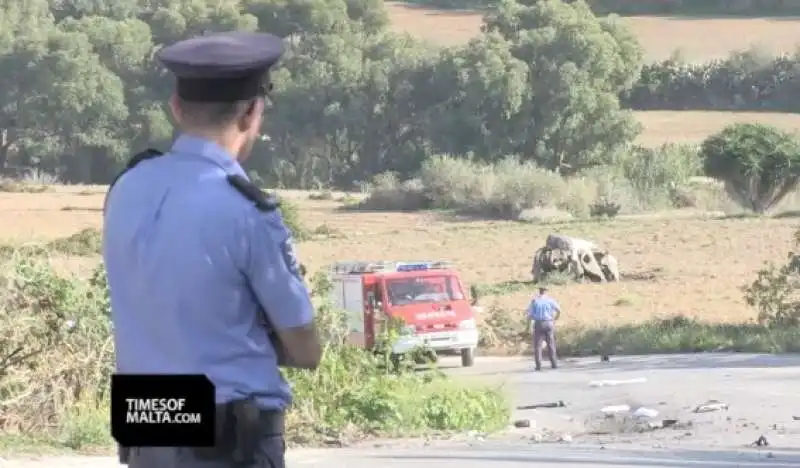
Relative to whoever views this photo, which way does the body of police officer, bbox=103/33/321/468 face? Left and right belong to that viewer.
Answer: facing away from the viewer and to the right of the viewer

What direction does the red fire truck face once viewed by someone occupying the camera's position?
facing the viewer and to the right of the viewer

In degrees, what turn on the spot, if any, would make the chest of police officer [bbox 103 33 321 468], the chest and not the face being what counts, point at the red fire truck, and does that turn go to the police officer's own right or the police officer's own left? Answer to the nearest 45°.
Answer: approximately 45° to the police officer's own left

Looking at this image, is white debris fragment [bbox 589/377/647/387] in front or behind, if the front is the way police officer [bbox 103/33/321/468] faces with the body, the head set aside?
in front

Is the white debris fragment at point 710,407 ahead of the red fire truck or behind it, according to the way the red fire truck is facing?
ahead

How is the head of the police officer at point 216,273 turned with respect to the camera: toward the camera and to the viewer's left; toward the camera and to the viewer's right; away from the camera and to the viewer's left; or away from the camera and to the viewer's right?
away from the camera and to the viewer's right

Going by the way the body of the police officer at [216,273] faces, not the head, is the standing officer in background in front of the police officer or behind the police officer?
in front

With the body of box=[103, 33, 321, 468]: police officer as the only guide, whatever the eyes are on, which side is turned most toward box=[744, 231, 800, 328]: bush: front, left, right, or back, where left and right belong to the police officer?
front

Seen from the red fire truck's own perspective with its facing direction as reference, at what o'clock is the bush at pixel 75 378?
The bush is roughly at 2 o'clock from the red fire truck.
